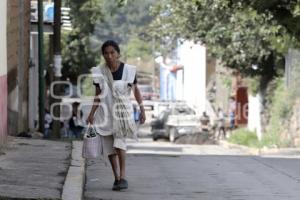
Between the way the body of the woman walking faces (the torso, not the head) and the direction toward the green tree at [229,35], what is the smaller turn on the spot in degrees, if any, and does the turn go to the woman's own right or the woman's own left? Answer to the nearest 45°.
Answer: approximately 180°

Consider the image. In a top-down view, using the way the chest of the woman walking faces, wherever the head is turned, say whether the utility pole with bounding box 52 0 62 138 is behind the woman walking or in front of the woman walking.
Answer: behind

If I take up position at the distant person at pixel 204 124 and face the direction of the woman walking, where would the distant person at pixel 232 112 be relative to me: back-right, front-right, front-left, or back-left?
back-left

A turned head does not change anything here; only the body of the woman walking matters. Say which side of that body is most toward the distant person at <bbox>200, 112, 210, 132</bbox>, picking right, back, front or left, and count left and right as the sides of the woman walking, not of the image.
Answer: back

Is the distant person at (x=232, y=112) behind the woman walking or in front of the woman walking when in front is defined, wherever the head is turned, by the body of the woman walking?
behind

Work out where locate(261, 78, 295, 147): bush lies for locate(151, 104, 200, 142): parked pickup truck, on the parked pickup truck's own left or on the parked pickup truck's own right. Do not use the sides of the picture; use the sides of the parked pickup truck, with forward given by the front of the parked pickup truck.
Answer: on the parked pickup truck's own left

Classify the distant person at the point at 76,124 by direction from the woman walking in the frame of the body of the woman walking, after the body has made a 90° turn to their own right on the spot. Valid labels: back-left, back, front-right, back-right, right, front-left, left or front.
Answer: right

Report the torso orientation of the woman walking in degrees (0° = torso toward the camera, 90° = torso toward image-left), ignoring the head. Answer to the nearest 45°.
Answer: approximately 0°
